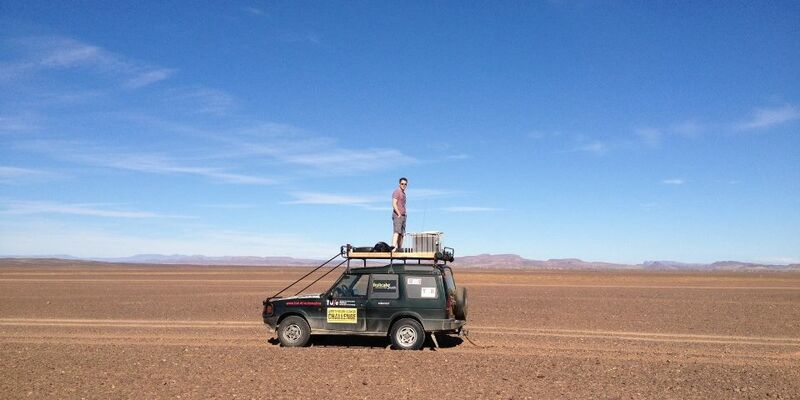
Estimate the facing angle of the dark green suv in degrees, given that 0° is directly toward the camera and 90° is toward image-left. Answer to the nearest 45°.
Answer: approximately 90°
